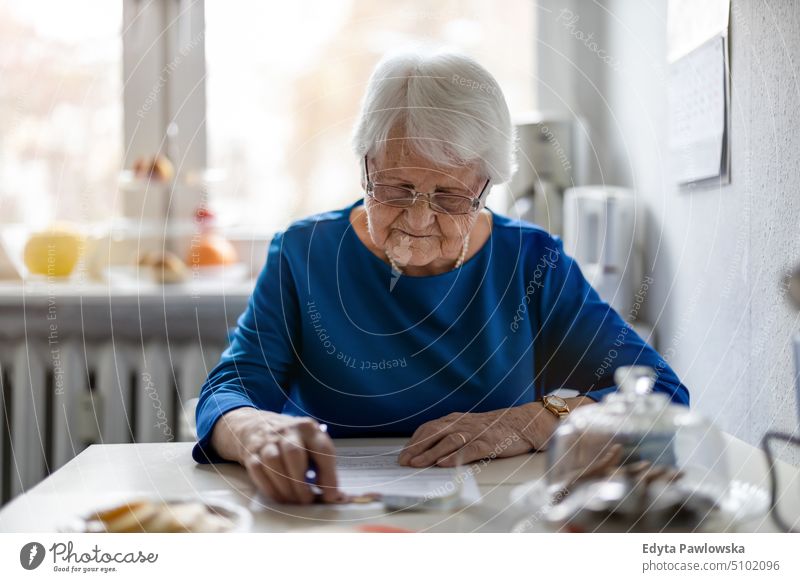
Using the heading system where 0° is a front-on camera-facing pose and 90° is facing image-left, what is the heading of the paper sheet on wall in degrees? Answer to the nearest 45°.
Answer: approximately 45°

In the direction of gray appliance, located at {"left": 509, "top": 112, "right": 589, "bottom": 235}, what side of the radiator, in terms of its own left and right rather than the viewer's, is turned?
left

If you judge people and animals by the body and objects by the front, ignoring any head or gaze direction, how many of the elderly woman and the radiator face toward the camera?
2

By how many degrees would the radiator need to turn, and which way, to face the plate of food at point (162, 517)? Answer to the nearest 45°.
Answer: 0° — it already faces it

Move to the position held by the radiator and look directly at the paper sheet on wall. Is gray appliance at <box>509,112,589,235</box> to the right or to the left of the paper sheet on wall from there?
left

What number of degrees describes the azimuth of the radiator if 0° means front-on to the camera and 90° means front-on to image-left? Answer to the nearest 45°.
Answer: approximately 0°
